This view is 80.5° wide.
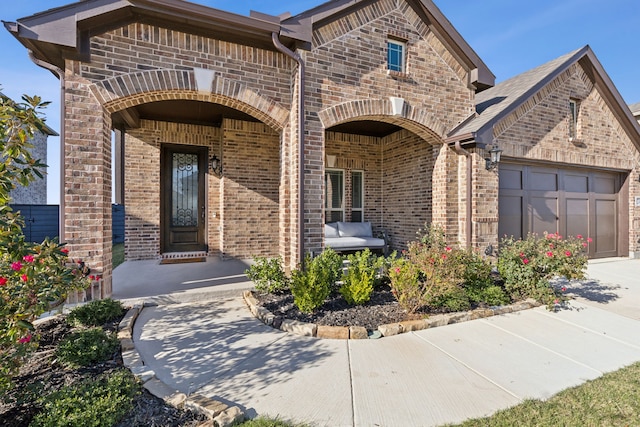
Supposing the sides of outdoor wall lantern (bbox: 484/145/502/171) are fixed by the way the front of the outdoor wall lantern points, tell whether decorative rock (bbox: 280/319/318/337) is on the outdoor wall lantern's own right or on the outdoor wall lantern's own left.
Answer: on the outdoor wall lantern's own right

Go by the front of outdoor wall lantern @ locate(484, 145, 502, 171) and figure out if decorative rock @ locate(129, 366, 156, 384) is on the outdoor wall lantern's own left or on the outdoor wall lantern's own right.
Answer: on the outdoor wall lantern's own right

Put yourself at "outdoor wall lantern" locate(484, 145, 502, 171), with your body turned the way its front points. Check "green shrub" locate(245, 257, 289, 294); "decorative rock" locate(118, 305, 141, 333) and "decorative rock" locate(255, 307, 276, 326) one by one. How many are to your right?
3

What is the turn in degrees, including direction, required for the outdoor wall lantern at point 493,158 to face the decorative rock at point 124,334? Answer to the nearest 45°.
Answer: approximately 90° to its right

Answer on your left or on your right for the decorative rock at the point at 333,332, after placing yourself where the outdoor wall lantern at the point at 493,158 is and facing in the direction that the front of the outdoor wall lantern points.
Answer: on your right

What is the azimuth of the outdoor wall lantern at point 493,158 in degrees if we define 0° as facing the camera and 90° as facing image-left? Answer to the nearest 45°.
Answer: approximately 315°

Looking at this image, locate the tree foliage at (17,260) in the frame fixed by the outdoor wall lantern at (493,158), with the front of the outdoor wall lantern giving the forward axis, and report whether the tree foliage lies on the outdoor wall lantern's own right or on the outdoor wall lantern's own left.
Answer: on the outdoor wall lantern's own right

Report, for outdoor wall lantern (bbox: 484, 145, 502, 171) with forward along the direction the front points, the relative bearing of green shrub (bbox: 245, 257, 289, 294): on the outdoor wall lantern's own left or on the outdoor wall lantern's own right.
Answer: on the outdoor wall lantern's own right

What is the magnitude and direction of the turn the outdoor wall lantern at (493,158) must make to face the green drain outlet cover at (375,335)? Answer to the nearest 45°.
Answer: approximately 45° to its right

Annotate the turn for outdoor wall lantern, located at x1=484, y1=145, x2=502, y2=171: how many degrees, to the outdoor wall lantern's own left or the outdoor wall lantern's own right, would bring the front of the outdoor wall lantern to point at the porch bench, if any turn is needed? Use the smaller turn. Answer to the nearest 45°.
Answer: approximately 135° to the outdoor wall lantern's own right

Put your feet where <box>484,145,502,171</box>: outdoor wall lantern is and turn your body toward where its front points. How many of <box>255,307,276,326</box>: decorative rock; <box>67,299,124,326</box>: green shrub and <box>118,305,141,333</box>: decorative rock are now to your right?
3
